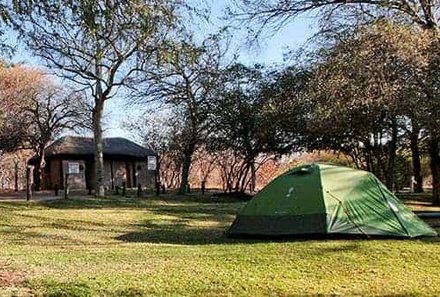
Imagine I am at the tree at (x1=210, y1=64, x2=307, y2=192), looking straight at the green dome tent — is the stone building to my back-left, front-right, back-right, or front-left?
back-right

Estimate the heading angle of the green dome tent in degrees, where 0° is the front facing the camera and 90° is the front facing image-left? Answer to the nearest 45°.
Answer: approximately 270°

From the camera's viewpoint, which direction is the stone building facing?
toward the camera

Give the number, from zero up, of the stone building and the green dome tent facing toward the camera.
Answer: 1

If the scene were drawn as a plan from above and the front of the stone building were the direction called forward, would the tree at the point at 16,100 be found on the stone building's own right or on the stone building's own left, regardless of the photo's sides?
on the stone building's own right

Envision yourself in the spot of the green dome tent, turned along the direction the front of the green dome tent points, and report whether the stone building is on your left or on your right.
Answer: on your left

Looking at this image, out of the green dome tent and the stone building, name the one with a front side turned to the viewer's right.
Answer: the green dome tent
